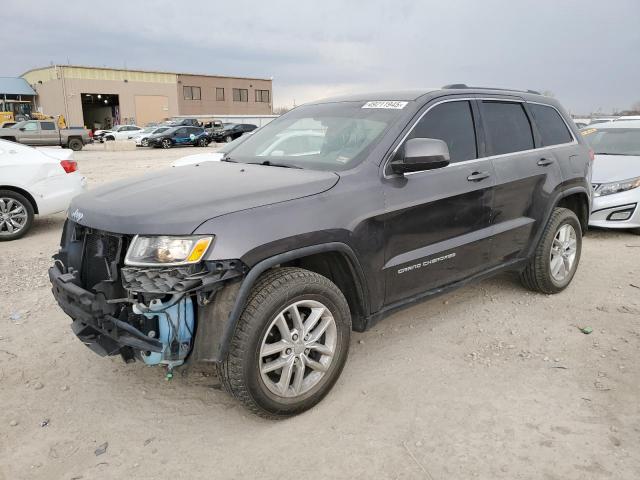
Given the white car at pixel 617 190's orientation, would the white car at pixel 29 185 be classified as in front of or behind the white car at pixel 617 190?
in front

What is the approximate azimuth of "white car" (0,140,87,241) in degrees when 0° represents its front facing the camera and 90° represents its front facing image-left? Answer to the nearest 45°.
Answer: approximately 90°

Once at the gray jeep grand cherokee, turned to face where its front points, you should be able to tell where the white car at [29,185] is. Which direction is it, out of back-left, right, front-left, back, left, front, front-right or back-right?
right

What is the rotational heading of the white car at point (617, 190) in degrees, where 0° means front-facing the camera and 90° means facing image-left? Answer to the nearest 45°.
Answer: approximately 45°

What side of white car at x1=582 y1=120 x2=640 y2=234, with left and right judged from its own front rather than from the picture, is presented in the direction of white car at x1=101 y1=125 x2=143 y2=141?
right

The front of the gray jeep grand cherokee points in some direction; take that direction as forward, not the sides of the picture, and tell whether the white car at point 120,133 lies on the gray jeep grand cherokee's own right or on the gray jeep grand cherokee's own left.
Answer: on the gray jeep grand cherokee's own right

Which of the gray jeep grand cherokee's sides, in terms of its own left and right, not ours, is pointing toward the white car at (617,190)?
back

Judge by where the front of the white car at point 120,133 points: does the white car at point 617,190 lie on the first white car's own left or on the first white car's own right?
on the first white car's own left
